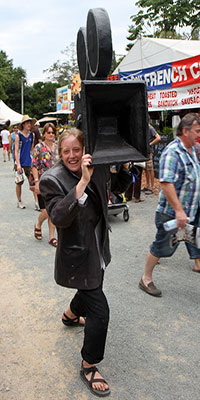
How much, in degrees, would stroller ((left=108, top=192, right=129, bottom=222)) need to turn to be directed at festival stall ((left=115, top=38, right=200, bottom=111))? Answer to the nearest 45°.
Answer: approximately 180°

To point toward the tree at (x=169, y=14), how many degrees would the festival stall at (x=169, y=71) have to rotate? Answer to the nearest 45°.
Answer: approximately 135° to its right

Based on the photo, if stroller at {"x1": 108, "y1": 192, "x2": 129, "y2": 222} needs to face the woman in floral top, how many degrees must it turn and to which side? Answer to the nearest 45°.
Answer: approximately 45° to its right

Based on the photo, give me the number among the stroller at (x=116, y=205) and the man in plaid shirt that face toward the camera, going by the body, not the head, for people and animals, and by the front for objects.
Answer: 1

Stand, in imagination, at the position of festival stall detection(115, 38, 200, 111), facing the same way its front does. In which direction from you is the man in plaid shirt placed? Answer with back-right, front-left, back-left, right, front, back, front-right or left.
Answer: front-left

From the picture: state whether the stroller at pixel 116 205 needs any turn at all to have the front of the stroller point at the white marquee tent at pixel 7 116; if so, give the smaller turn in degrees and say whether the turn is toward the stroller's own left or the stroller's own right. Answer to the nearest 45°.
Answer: approximately 180°

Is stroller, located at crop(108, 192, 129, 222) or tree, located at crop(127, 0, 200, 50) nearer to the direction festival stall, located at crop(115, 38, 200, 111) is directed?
the stroller

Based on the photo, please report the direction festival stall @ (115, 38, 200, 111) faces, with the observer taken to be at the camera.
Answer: facing the viewer and to the left of the viewer

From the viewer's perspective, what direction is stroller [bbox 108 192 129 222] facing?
toward the camera

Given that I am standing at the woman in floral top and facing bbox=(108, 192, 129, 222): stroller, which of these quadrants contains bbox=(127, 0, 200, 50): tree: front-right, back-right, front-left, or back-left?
front-left
